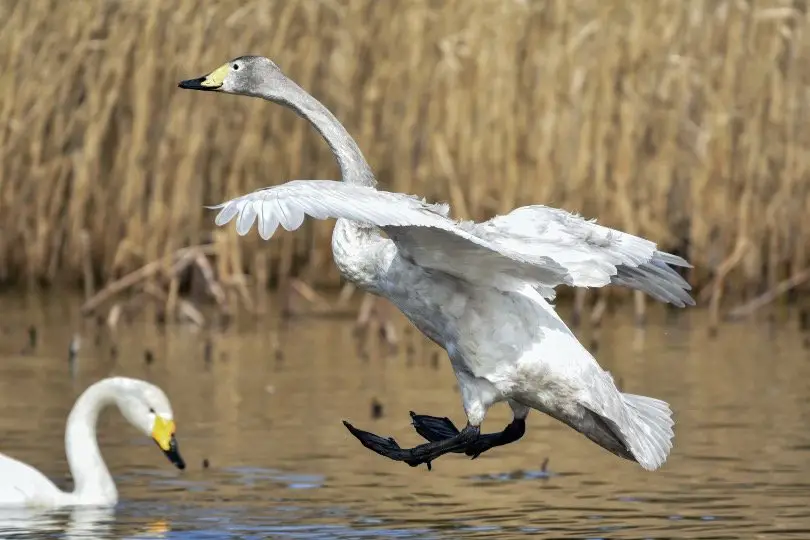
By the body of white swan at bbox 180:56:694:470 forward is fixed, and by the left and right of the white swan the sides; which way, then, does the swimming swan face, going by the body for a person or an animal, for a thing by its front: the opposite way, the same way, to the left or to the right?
the opposite way

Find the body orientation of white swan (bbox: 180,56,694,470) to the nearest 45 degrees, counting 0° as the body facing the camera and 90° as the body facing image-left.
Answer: approximately 90°

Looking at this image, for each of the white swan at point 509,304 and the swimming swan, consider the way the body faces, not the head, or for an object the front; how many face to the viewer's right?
1

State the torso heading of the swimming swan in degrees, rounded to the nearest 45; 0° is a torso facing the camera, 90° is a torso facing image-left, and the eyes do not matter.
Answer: approximately 270°

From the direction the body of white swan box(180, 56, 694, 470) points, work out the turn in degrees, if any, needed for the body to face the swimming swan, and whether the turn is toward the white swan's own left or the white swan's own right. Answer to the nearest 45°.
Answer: approximately 45° to the white swan's own right
